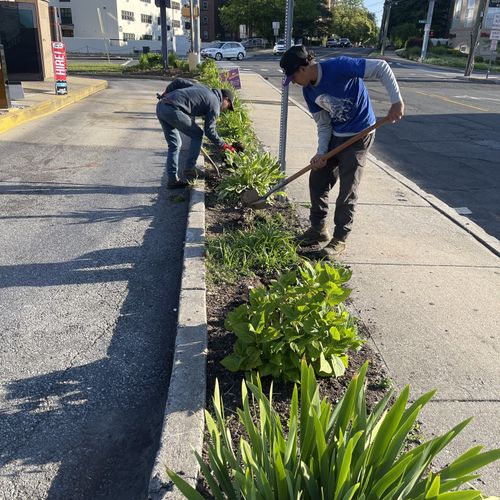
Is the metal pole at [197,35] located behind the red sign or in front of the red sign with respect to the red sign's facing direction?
behind

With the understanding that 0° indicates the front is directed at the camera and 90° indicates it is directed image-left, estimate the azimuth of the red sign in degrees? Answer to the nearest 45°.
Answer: approximately 0°

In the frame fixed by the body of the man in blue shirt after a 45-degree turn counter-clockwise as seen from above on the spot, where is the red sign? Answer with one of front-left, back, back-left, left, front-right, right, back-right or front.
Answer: back-right

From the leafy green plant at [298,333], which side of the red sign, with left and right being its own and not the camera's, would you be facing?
front

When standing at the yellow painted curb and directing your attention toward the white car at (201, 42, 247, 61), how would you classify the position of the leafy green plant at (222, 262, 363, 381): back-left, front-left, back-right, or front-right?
back-right

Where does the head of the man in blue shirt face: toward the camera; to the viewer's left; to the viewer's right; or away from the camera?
to the viewer's left

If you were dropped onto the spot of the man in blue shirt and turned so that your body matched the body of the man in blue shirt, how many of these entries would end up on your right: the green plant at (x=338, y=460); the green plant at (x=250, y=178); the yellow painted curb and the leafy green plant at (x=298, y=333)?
2

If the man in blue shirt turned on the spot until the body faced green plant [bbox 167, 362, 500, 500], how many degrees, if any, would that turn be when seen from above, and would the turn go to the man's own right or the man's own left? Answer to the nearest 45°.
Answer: approximately 45° to the man's own left

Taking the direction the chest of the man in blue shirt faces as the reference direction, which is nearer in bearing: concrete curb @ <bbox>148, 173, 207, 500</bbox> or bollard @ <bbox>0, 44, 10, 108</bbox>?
the concrete curb

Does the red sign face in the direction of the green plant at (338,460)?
yes

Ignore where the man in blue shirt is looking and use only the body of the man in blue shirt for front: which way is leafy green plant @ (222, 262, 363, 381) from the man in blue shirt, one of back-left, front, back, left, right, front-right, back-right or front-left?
front-left

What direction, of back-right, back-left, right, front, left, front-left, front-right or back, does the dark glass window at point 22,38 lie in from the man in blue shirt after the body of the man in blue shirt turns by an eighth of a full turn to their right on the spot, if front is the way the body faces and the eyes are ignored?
front-right

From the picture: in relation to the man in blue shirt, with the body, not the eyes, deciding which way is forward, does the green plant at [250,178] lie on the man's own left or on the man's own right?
on the man's own right

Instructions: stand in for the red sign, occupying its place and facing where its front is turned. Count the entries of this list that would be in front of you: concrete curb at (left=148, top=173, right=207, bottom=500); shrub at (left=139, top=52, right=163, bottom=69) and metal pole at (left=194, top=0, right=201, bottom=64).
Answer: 1
